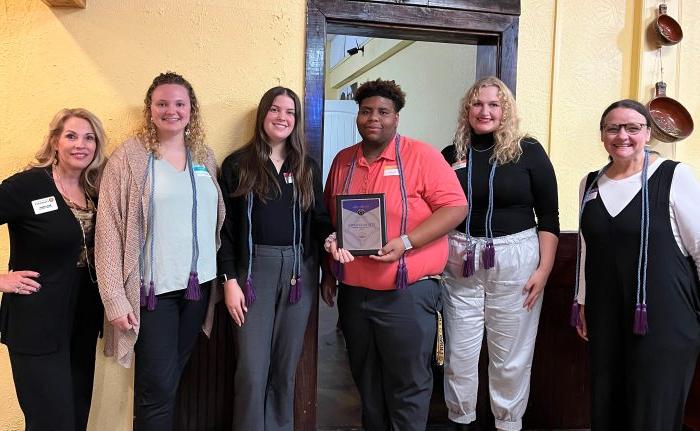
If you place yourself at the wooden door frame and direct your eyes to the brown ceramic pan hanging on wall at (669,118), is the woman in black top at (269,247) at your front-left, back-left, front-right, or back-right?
back-right

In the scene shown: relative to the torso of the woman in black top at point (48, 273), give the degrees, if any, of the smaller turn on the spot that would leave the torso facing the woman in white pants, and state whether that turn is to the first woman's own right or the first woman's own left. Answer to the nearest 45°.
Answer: approximately 45° to the first woman's own left

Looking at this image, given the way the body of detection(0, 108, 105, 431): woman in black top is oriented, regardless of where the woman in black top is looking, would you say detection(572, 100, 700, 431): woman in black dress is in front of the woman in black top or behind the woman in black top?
in front

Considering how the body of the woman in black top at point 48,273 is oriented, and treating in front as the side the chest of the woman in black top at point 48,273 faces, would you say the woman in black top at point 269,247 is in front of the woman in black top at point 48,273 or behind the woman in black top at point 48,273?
in front

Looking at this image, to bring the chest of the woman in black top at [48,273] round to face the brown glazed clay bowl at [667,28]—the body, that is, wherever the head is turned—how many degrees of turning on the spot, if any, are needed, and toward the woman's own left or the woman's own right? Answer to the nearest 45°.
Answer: approximately 45° to the woman's own left

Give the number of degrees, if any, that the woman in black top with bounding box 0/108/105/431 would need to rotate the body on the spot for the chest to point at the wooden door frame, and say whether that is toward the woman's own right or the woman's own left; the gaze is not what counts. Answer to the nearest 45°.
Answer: approximately 45° to the woman's own left

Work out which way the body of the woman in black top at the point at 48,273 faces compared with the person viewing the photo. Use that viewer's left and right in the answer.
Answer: facing the viewer and to the right of the viewer

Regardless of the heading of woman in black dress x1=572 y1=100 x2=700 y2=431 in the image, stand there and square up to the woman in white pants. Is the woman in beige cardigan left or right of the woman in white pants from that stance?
left
